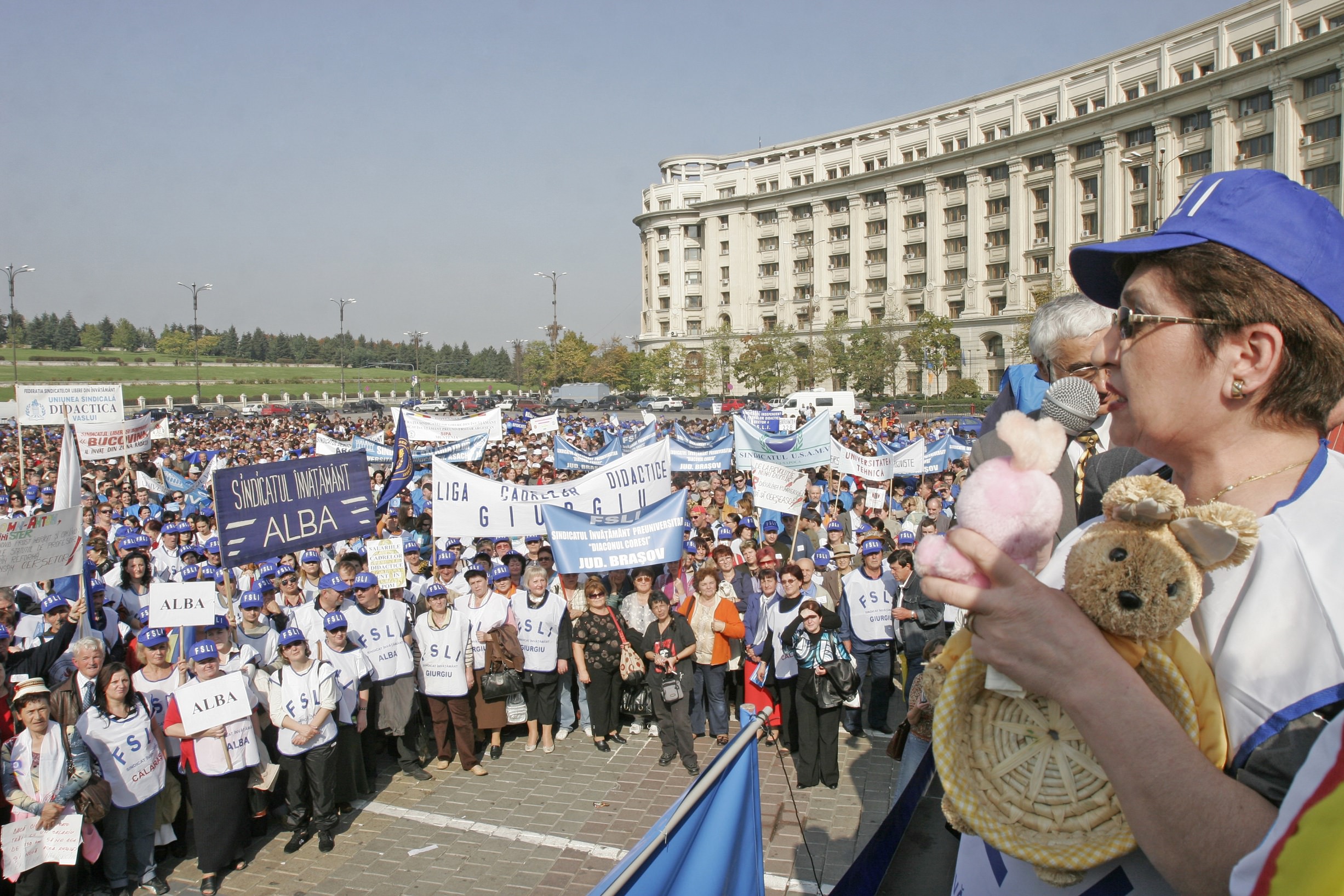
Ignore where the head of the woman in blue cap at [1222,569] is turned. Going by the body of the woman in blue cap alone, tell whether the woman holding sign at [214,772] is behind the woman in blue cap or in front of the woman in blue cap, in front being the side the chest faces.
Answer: in front

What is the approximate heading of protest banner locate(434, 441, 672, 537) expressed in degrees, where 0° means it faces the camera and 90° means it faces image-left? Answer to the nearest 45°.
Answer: approximately 0°

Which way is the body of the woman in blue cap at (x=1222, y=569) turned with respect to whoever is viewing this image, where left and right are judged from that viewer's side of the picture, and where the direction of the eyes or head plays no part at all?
facing to the left of the viewer

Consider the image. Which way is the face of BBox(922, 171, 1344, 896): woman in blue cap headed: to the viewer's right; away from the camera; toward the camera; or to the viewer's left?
to the viewer's left

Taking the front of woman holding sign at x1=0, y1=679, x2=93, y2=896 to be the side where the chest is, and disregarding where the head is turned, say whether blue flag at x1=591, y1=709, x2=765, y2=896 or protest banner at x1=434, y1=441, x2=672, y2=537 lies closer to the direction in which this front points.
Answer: the blue flag

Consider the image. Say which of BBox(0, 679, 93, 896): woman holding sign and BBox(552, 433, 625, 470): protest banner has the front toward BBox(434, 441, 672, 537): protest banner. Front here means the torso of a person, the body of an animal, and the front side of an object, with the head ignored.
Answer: BBox(552, 433, 625, 470): protest banner

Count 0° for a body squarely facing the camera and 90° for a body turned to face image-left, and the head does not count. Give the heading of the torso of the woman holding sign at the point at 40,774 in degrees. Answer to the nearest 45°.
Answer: approximately 0°

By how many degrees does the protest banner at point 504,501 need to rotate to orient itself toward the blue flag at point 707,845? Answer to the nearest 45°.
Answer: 0° — it already faces it

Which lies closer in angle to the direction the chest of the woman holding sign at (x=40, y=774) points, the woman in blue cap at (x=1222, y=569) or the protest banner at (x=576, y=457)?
the woman in blue cap
